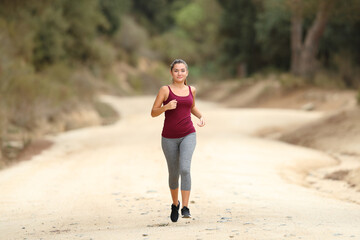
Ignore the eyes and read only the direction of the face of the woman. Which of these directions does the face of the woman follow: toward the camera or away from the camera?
toward the camera

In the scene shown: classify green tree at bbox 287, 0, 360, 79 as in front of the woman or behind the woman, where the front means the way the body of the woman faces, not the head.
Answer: behind

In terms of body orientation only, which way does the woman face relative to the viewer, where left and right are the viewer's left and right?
facing the viewer
